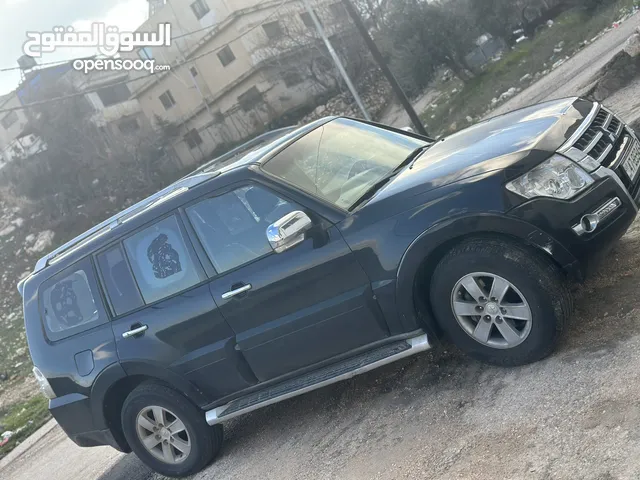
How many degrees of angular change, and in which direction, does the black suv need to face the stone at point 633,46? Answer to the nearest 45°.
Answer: approximately 90° to its left

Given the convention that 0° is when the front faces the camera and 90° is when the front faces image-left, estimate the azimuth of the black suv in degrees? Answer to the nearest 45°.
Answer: approximately 315°

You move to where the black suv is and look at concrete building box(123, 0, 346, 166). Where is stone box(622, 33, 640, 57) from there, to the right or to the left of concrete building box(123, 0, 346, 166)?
right

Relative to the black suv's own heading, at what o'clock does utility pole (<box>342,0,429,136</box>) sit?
The utility pole is roughly at 8 o'clock from the black suv.

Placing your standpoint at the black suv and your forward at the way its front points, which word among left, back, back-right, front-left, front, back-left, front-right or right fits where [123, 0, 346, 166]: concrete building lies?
back-left
